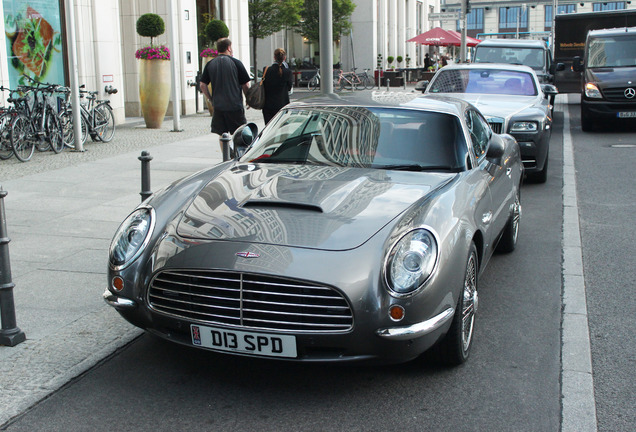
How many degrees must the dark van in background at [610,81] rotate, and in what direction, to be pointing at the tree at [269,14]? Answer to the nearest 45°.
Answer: approximately 135° to its right

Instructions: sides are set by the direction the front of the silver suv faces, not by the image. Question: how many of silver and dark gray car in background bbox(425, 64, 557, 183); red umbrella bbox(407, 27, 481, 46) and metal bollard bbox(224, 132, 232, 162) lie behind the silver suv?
1

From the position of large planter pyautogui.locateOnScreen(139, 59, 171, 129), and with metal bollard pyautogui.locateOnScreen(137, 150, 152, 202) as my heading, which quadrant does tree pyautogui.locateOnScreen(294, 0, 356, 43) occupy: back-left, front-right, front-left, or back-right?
back-left

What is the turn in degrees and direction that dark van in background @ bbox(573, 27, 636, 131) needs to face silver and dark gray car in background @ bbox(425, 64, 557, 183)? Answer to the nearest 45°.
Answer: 0° — it already faces it

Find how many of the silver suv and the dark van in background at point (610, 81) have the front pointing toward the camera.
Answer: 2

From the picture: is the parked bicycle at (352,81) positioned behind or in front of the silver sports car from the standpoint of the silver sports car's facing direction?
behind

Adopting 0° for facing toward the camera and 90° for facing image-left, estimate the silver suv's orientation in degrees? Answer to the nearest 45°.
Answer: approximately 0°

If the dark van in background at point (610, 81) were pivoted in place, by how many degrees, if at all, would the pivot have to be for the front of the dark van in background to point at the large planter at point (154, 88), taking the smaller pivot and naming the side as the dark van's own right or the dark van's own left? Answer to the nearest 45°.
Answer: approximately 90° to the dark van's own right

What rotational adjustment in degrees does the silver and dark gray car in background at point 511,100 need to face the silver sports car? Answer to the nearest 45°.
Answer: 0° — it already faces it

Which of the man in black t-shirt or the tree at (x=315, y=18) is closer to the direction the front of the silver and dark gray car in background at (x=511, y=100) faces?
the man in black t-shirt

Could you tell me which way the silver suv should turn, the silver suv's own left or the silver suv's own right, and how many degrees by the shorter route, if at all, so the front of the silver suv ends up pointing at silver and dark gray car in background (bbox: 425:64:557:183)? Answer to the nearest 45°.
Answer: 0° — it already faces it

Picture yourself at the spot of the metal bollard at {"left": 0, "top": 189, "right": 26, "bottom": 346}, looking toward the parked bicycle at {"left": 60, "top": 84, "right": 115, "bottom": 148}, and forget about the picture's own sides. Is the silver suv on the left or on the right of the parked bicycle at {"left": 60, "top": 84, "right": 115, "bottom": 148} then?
right

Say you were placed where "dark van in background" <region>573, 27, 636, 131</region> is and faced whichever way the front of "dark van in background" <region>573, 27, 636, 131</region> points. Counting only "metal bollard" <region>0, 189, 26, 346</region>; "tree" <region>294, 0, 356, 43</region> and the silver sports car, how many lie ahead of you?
2
